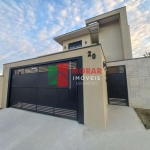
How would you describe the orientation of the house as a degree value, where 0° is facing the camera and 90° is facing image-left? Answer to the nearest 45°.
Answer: approximately 45°
